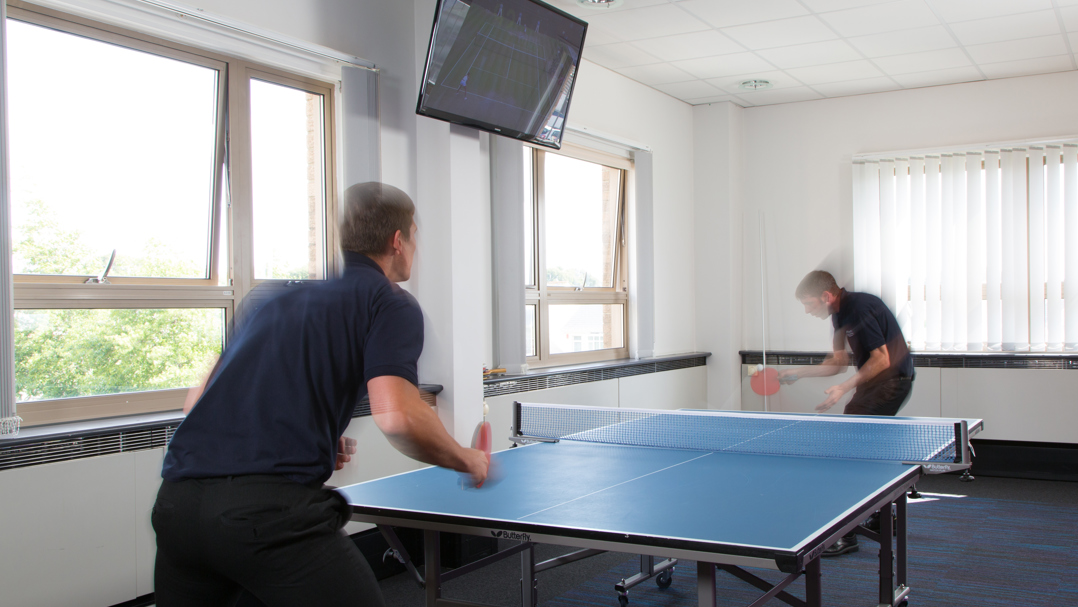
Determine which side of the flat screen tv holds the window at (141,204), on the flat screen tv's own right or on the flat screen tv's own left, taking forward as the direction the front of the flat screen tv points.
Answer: on the flat screen tv's own right

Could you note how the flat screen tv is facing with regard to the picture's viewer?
facing the viewer and to the right of the viewer

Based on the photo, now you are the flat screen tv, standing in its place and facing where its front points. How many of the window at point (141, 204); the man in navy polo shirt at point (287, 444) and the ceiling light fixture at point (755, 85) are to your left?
1

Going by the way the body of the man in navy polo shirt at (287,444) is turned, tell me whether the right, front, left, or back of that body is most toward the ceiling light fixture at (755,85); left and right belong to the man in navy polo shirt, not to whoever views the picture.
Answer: front

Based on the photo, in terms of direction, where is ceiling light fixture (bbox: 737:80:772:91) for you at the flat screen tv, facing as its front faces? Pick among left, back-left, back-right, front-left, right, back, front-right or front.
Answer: left

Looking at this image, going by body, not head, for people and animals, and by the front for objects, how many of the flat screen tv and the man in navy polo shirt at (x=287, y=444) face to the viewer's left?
0

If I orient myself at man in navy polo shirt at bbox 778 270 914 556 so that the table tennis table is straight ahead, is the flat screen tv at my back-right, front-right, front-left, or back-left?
front-right

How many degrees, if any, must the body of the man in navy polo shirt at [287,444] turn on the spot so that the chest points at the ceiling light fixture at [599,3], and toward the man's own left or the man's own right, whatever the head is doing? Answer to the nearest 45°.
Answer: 0° — they already face it

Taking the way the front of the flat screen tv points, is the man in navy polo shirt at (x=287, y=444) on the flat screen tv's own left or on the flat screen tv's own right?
on the flat screen tv's own right

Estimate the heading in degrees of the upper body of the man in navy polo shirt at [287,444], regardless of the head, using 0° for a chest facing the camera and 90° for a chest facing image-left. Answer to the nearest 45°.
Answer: approximately 225°

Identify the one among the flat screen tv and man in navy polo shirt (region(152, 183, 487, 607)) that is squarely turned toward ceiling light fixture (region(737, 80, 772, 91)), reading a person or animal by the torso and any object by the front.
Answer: the man in navy polo shirt

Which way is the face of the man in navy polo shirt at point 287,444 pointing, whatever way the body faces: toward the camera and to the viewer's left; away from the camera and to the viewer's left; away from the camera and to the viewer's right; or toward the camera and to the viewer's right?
away from the camera and to the viewer's right

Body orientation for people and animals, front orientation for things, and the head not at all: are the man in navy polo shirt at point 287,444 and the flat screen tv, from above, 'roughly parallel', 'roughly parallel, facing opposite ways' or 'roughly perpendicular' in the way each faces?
roughly perpendicular
